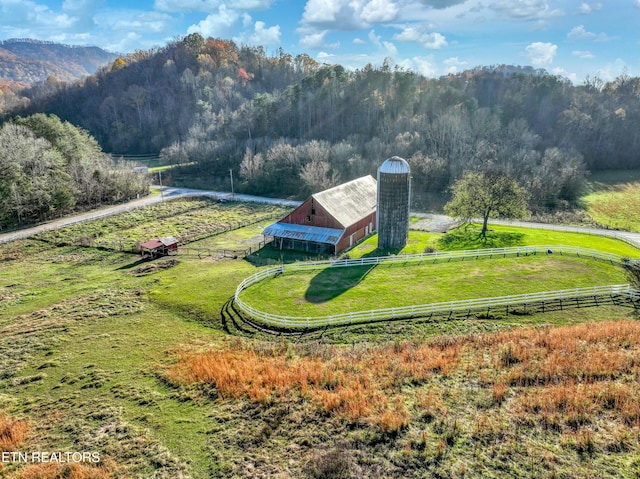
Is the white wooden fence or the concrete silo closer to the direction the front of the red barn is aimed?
the white wooden fence

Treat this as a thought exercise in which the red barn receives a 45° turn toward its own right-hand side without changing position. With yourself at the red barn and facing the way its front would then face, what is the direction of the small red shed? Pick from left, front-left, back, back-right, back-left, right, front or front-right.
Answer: front

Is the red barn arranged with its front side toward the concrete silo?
no

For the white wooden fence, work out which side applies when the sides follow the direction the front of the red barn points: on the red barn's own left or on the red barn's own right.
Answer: on the red barn's own left

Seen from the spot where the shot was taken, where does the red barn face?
facing the viewer and to the left of the viewer
